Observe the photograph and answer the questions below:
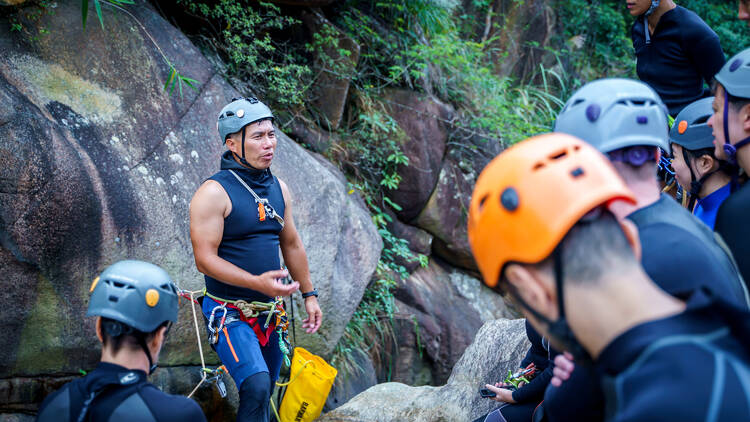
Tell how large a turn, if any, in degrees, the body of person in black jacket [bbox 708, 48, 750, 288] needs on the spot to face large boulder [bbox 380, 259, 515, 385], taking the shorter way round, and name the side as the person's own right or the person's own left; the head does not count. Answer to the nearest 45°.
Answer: approximately 45° to the person's own right

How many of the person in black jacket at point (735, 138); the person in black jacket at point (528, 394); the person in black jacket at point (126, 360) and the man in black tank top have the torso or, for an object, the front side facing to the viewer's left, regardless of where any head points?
2

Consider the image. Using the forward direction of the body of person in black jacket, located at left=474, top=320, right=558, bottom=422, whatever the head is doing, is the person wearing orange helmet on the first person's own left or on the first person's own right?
on the first person's own left

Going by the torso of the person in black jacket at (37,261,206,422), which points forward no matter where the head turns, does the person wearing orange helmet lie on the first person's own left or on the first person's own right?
on the first person's own right

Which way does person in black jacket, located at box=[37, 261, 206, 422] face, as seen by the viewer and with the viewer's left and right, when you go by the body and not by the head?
facing away from the viewer and to the right of the viewer

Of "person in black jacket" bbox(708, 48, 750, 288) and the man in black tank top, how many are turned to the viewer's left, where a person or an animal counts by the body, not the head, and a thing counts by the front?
1

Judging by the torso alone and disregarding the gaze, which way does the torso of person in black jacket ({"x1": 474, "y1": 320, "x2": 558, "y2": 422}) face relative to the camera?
to the viewer's left

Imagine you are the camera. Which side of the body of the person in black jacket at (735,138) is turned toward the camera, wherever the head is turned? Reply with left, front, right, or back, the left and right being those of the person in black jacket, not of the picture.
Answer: left

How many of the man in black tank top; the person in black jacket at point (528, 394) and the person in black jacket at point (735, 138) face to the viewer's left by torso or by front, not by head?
2
